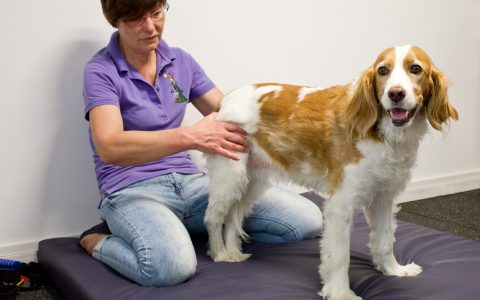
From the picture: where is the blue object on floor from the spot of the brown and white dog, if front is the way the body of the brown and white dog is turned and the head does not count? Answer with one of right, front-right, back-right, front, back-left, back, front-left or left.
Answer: back-right

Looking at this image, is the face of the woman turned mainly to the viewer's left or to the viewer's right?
to the viewer's right

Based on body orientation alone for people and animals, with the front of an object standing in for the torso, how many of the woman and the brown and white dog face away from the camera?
0

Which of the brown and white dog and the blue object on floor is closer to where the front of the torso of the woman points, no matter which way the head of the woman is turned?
the brown and white dog

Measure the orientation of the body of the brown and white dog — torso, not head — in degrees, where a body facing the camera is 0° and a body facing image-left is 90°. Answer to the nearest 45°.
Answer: approximately 315°

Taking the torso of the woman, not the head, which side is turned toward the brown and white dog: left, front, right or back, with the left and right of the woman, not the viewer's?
front

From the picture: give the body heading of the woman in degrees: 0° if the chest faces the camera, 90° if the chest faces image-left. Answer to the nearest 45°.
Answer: approximately 315°

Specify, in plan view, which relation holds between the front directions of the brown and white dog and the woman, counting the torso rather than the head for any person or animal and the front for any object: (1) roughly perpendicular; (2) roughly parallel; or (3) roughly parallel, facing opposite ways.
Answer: roughly parallel
